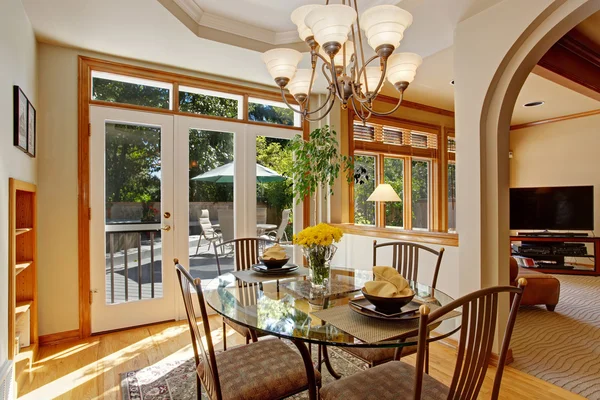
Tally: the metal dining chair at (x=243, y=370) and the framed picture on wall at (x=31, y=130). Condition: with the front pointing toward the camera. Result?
0

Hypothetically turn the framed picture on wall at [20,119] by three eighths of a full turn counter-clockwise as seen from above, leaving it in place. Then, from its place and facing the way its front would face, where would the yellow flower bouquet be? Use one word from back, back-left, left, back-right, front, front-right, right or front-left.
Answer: back

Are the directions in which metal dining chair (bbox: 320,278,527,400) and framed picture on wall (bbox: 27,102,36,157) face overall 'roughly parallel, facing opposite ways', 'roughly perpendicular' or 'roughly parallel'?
roughly perpendicular

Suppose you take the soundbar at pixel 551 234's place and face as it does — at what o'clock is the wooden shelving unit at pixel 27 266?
The wooden shelving unit is roughly at 1 o'clock from the soundbar.

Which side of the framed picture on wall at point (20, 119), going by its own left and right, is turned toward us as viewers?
right

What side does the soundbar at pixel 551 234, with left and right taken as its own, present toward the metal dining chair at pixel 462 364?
front

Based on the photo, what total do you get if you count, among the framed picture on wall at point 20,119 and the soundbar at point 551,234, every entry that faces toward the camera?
1

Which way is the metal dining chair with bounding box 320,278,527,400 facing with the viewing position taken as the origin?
facing away from the viewer and to the left of the viewer

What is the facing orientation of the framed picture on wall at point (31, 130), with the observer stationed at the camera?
facing to the right of the viewer

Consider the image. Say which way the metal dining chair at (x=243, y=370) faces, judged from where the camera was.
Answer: facing away from the viewer and to the right of the viewer

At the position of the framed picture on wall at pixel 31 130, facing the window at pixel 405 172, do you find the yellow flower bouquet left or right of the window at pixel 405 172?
right
